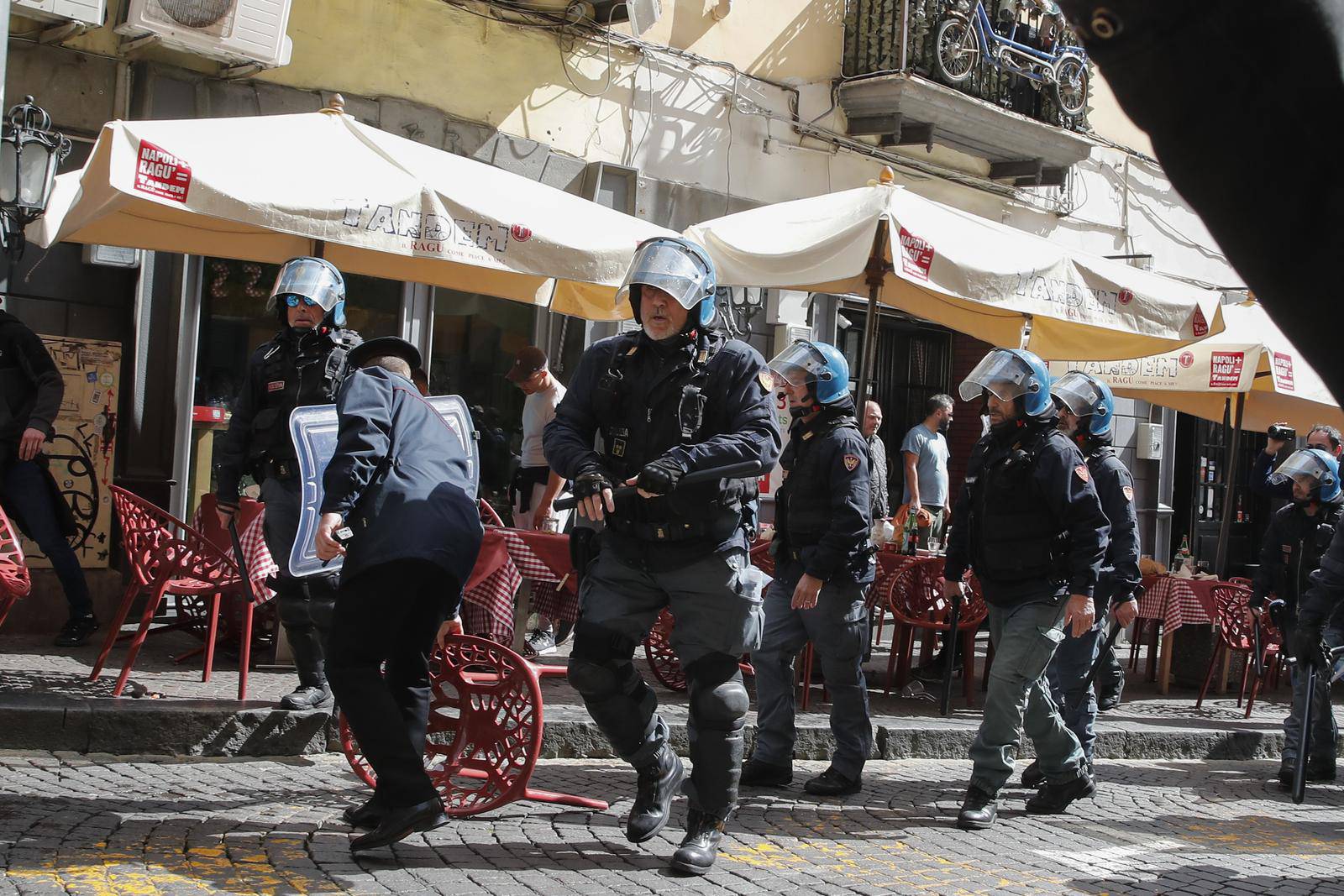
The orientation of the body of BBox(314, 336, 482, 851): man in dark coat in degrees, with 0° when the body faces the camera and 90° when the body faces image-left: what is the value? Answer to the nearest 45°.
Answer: approximately 135°

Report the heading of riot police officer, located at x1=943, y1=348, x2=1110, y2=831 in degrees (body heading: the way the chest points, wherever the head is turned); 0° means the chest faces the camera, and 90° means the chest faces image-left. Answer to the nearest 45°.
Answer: approximately 45°

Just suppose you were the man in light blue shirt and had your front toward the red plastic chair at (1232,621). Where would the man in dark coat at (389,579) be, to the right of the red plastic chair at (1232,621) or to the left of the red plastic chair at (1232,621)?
right

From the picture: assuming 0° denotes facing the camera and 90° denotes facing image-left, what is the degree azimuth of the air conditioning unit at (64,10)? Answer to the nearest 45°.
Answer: approximately 315°

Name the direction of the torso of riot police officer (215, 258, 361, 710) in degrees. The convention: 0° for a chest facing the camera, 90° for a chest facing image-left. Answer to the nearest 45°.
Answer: approximately 0°
